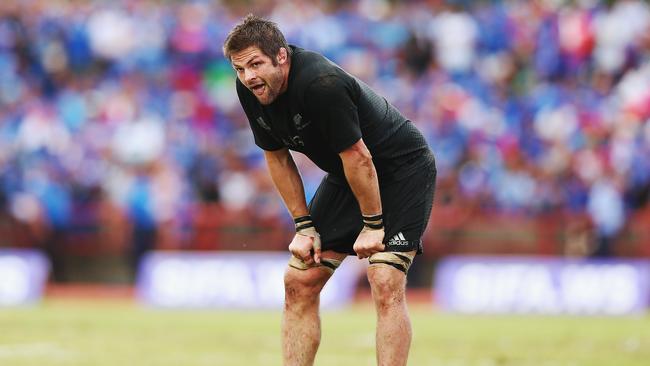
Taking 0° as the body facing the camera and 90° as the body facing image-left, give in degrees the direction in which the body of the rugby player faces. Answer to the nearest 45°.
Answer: approximately 45°

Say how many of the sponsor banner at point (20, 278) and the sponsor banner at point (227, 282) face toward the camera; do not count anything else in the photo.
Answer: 2

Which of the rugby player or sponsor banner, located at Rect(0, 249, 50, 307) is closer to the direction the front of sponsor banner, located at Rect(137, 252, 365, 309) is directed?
the rugby player

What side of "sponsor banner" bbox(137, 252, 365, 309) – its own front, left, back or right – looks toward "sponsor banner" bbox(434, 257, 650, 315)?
left

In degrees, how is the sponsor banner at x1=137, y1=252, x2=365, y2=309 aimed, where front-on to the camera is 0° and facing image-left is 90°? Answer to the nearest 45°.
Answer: approximately 0°

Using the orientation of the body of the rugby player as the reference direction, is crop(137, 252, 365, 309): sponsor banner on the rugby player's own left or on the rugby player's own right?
on the rugby player's own right

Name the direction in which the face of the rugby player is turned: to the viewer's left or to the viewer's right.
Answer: to the viewer's left

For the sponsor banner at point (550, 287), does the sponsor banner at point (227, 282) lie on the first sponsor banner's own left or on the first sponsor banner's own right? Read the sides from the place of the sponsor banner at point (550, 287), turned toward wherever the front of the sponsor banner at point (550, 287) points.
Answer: on the first sponsor banner's own right

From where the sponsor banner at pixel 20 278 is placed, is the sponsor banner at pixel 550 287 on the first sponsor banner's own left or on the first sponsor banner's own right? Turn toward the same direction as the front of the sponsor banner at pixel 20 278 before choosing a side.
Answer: on the first sponsor banner's own left
